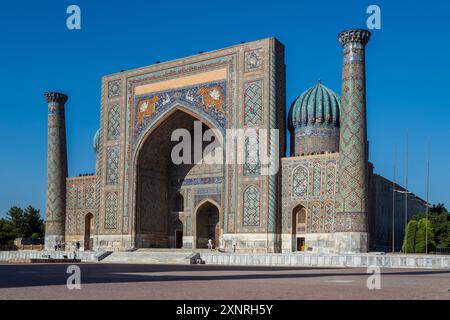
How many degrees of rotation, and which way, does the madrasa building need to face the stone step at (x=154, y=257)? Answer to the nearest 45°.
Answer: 0° — it already faces it

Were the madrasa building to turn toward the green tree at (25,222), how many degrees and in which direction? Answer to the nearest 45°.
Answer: approximately 90° to its right

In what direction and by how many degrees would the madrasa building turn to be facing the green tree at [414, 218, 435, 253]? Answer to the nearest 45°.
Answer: approximately 135° to its left

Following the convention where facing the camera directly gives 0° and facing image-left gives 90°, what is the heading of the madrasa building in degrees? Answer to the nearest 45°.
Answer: approximately 45°

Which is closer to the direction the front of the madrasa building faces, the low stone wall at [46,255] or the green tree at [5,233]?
the low stone wall

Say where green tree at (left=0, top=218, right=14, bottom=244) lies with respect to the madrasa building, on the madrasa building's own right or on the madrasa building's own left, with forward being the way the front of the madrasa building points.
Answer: on the madrasa building's own right

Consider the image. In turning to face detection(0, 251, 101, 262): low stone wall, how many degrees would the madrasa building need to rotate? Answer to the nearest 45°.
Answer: approximately 45° to its right

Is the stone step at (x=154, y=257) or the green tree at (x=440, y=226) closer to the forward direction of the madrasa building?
the stone step
